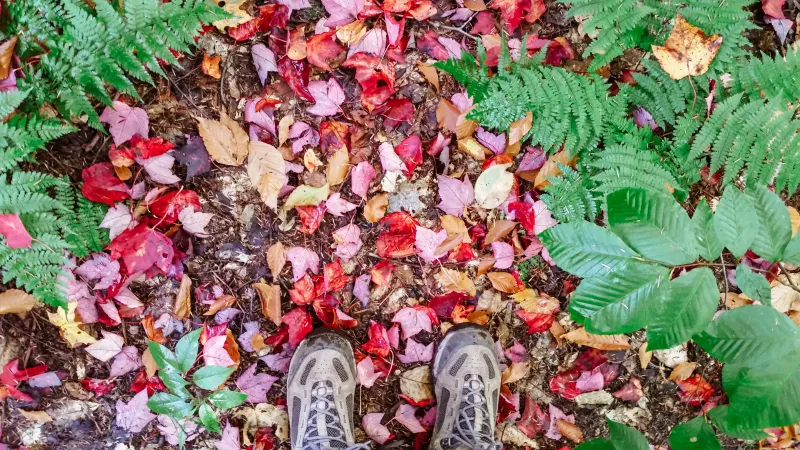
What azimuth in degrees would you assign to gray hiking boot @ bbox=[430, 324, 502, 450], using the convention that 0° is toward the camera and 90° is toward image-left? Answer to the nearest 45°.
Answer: approximately 180°

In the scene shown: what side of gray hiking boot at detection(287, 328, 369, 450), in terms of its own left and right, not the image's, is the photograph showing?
back

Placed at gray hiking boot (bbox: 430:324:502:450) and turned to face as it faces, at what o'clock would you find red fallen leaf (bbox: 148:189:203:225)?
The red fallen leaf is roughly at 9 o'clock from the gray hiking boot.
